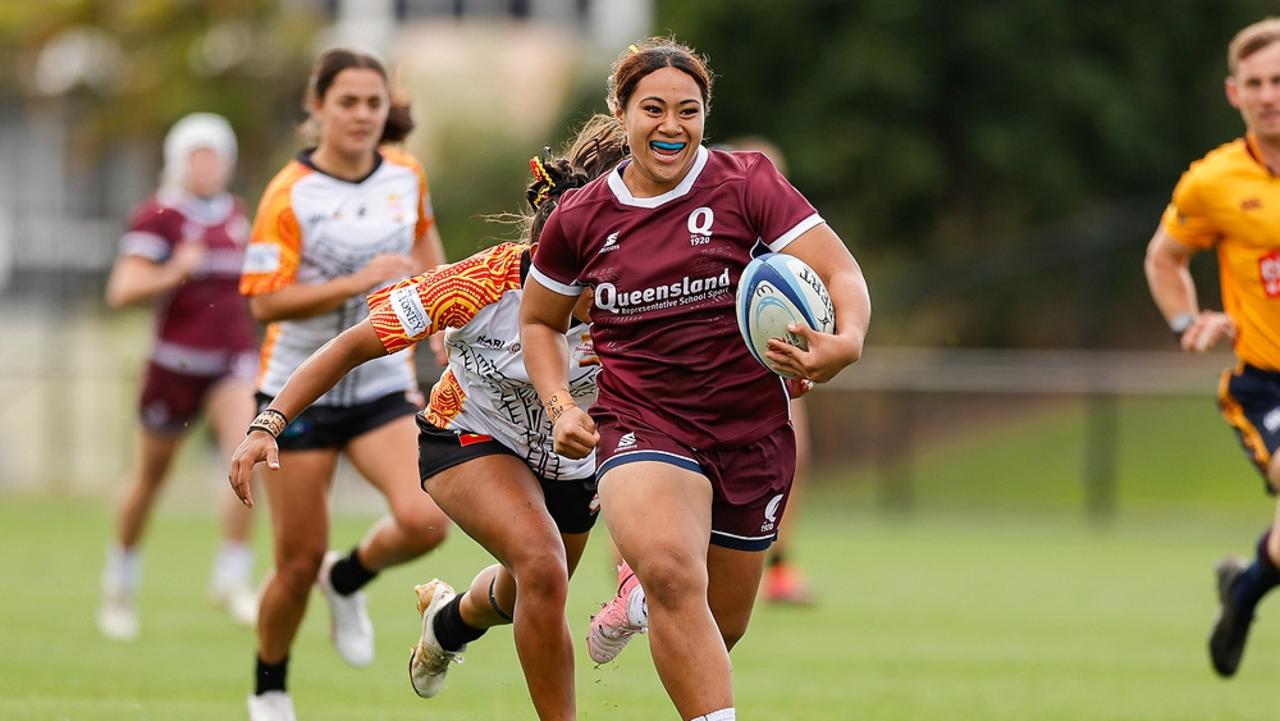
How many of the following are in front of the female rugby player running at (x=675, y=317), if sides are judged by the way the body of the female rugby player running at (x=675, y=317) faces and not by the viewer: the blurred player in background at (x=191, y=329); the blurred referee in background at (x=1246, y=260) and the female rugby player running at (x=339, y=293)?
0

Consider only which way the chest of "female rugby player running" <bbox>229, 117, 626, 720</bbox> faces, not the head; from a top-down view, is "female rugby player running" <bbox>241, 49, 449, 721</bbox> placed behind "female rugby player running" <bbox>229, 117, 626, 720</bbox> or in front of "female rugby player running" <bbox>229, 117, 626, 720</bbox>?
behind

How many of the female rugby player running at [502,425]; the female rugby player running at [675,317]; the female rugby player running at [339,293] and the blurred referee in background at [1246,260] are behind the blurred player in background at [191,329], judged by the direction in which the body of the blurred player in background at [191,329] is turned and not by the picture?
0

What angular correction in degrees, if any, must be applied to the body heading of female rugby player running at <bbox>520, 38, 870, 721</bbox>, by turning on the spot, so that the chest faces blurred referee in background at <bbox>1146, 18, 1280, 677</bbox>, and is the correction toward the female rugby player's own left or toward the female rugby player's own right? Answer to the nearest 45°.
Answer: approximately 135° to the female rugby player's own left

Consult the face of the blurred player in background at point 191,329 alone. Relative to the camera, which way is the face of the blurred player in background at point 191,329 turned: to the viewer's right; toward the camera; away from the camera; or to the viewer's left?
toward the camera

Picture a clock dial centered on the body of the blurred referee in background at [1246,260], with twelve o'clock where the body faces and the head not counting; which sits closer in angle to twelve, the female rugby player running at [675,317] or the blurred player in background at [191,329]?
the female rugby player running

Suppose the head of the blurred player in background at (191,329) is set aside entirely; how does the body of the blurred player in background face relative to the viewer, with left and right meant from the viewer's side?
facing the viewer and to the right of the viewer

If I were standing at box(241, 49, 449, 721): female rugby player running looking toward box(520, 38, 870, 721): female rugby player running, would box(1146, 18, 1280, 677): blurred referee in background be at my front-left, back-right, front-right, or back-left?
front-left

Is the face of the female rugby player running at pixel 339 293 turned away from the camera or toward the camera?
toward the camera

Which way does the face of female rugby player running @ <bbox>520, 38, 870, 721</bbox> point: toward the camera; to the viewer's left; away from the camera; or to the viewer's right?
toward the camera

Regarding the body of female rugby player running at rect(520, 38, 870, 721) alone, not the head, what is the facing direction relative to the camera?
toward the camera
